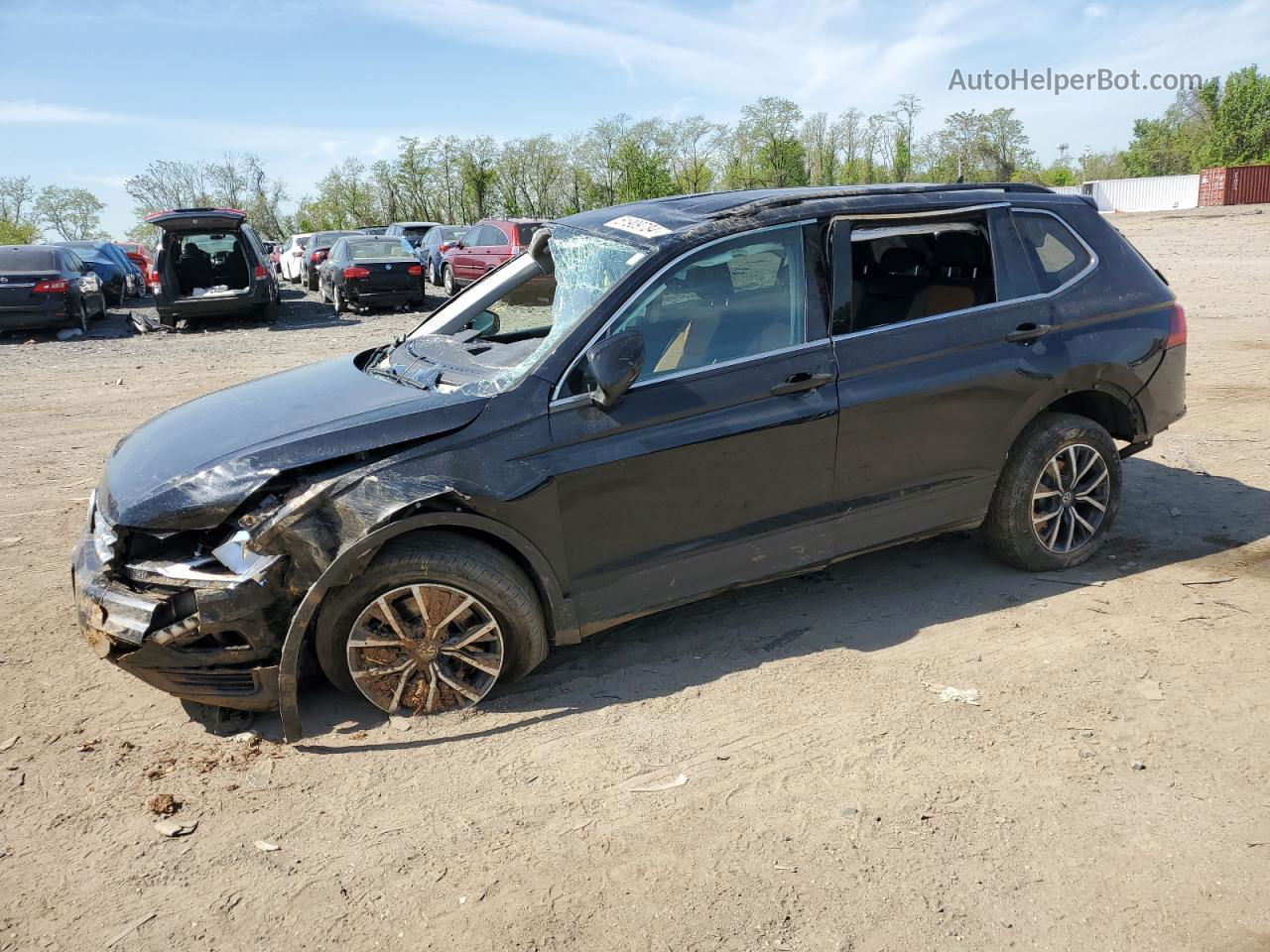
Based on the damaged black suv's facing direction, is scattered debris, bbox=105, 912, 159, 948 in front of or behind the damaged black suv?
in front

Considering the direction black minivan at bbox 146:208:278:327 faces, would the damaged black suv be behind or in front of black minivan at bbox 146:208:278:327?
behind

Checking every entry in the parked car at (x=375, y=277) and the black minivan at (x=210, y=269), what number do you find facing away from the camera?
2

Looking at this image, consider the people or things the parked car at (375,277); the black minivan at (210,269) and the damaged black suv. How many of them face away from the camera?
2

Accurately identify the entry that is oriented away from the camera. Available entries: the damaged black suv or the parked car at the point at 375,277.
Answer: the parked car

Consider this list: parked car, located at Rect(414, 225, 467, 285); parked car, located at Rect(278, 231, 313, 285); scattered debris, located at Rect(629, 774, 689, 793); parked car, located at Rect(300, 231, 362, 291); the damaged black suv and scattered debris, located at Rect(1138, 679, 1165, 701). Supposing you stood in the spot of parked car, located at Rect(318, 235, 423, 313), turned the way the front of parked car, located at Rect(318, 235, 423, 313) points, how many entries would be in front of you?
3

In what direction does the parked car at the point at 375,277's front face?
away from the camera

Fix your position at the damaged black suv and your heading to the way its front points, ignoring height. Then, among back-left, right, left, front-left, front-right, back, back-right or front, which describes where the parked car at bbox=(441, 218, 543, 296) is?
back-right

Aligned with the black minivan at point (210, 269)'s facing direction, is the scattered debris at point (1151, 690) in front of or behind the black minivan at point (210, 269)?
behind

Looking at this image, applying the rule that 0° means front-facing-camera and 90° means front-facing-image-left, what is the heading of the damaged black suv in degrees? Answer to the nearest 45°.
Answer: approximately 45°

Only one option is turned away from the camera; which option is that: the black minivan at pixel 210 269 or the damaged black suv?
the black minivan

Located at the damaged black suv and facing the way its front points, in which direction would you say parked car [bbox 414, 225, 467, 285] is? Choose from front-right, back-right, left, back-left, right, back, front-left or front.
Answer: back-right

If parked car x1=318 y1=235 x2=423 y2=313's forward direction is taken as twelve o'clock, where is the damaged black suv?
The damaged black suv is roughly at 6 o'clock from the parked car.

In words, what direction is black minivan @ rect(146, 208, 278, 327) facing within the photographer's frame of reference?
facing away from the viewer

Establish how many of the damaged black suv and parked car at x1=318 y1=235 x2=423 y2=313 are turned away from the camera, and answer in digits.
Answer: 1
